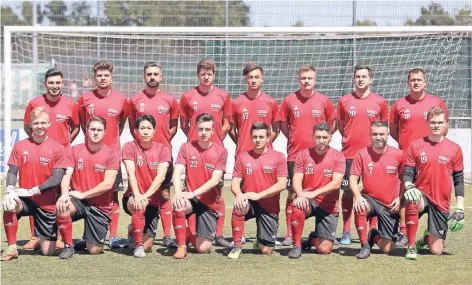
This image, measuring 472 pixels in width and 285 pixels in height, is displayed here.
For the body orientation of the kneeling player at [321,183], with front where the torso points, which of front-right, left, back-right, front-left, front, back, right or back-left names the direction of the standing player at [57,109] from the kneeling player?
right

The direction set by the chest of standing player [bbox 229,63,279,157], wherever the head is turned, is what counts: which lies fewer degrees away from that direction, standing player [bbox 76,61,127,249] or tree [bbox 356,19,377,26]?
the standing player

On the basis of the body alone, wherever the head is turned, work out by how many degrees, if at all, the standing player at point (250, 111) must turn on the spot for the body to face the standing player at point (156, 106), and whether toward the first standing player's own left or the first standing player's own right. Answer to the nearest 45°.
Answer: approximately 90° to the first standing player's own right

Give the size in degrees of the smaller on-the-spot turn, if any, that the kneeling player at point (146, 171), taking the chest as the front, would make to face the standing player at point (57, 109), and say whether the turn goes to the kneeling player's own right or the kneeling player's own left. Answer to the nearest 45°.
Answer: approximately 135° to the kneeling player's own right
